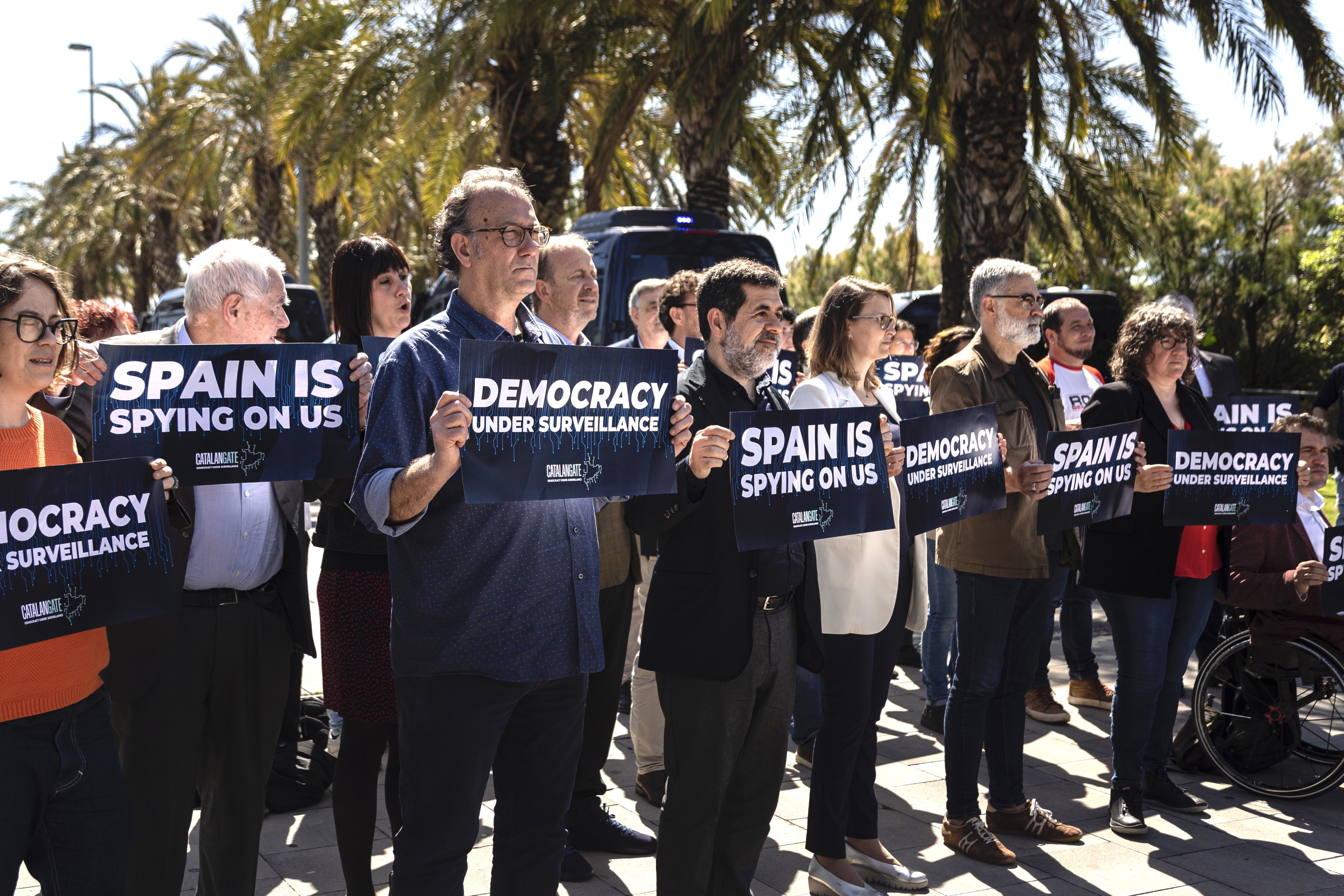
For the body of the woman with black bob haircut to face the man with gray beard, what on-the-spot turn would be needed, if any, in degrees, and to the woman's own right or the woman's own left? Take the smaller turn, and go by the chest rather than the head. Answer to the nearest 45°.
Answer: approximately 45° to the woman's own left

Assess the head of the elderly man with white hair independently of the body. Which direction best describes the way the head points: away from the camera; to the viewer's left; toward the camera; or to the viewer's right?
to the viewer's right

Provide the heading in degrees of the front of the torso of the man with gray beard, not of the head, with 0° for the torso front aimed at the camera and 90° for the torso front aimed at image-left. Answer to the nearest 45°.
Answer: approximately 315°

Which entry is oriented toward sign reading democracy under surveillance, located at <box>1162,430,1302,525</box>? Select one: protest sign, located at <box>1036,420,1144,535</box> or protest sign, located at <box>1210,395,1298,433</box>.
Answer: protest sign, located at <box>1210,395,1298,433</box>

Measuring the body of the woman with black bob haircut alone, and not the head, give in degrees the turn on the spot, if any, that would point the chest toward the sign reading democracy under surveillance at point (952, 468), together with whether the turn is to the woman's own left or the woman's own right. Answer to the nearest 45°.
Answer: approximately 45° to the woman's own left

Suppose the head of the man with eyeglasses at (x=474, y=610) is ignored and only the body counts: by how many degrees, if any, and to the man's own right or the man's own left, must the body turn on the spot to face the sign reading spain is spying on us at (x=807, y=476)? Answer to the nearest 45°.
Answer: approximately 90° to the man's own left

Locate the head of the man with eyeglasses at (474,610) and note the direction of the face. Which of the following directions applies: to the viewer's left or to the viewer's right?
to the viewer's right

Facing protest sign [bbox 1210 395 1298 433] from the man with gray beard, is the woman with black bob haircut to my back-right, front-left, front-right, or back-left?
back-left

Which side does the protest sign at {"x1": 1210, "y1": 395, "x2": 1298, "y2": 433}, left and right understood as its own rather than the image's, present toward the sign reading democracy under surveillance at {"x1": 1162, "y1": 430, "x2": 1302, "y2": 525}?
front

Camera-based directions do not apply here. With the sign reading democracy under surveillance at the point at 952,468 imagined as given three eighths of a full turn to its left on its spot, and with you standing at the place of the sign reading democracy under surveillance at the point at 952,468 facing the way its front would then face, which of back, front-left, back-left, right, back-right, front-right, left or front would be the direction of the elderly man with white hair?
back-left
